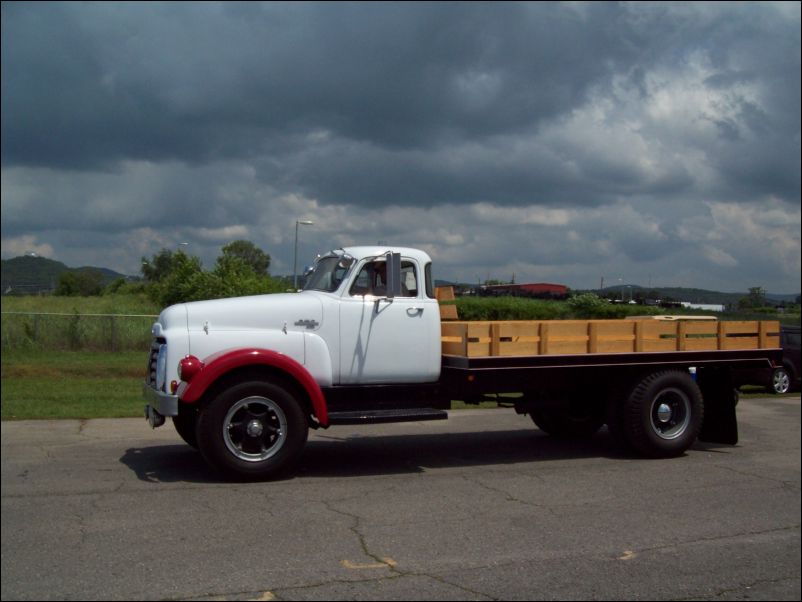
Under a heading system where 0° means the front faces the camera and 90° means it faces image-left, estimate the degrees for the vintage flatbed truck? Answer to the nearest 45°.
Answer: approximately 90°
